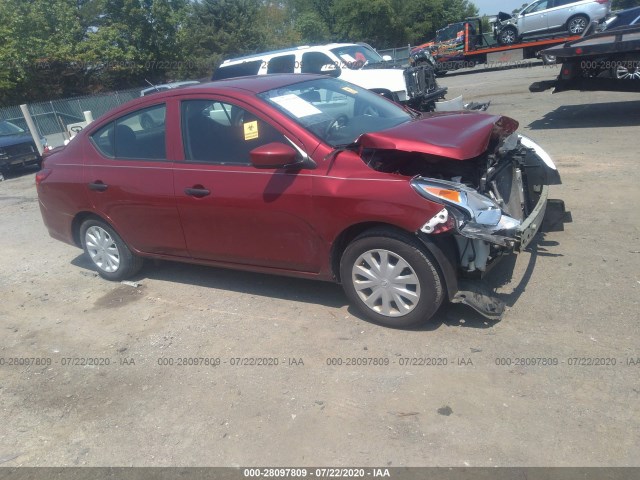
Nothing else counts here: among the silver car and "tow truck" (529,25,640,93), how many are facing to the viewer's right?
1

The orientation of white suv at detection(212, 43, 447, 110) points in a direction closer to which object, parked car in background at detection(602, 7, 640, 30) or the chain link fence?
the parked car in background

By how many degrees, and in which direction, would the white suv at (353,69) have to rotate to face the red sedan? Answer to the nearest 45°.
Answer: approximately 45° to its right

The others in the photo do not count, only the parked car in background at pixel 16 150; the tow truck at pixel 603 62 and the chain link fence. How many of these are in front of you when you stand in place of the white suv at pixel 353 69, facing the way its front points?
1

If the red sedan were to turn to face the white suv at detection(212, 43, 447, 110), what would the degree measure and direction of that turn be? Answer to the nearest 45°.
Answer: approximately 135° to its left

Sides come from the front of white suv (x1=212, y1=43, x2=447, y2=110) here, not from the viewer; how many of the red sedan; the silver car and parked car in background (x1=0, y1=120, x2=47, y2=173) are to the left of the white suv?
1

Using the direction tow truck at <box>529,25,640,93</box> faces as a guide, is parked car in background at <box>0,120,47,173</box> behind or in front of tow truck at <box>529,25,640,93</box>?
behind

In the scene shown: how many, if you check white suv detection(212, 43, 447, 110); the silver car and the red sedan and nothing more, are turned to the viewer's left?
1

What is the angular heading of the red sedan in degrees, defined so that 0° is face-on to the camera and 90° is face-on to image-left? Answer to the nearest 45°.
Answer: approximately 315°

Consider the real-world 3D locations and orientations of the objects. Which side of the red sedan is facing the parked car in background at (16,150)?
back

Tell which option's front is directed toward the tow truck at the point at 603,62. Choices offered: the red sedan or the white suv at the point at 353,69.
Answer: the white suv

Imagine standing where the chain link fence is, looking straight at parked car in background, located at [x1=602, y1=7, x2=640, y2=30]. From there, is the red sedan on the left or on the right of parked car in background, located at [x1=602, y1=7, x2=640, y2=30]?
right

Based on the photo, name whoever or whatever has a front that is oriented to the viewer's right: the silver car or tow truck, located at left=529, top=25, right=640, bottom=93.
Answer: the tow truck

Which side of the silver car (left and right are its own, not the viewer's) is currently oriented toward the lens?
left

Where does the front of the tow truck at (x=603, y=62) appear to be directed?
to the viewer's right
